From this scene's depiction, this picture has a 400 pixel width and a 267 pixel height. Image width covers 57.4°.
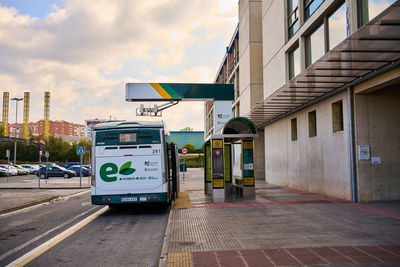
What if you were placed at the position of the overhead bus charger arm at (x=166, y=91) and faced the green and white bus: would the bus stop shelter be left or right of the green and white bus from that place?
left

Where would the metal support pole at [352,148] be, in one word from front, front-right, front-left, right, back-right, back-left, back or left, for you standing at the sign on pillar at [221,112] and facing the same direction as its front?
front-left

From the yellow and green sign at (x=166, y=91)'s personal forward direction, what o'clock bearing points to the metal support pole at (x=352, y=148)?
The metal support pole is roughly at 10 o'clock from the yellow and green sign.

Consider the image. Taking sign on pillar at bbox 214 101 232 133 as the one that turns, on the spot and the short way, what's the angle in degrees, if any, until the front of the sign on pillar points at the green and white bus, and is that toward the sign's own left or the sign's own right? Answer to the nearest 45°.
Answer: approximately 45° to the sign's own right

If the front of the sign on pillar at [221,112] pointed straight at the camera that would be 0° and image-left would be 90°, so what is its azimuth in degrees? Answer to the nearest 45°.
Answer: approximately 0°
